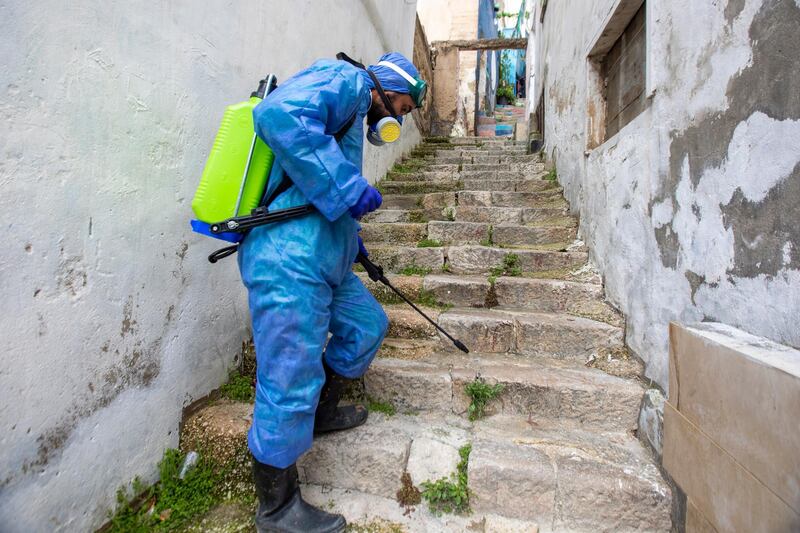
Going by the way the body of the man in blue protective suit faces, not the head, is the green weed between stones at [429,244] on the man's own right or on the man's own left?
on the man's own left

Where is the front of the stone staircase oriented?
toward the camera

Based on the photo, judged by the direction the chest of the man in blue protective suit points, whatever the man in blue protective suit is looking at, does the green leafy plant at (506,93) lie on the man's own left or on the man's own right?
on the man's own left

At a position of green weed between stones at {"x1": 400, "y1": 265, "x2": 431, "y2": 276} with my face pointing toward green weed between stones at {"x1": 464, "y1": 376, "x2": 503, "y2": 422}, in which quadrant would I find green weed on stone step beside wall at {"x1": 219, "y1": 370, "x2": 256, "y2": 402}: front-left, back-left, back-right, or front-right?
front-right

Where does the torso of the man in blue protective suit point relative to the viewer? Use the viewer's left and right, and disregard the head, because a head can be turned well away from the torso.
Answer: facing to the right of the viewer

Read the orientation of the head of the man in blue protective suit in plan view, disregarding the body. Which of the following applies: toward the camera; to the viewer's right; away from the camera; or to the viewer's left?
to the viewer's right
